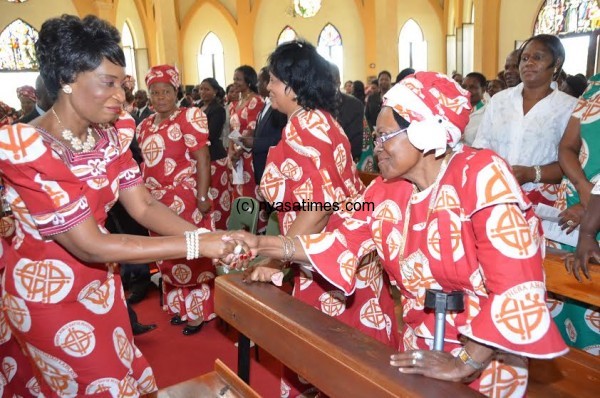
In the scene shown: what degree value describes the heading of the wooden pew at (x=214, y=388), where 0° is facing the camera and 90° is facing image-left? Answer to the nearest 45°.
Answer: approximately 45°

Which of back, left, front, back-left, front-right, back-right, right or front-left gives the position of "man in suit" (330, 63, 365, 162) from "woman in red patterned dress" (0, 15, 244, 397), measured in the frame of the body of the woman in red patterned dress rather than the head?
left

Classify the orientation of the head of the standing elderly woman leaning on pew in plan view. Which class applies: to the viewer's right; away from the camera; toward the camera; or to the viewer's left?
to the viewer's left

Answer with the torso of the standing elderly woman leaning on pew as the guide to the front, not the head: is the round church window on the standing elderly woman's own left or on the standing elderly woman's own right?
on the standing elderly woman's own right

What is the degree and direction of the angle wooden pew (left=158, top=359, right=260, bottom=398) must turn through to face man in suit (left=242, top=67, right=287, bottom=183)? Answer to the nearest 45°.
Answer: approximately 135° to its right
